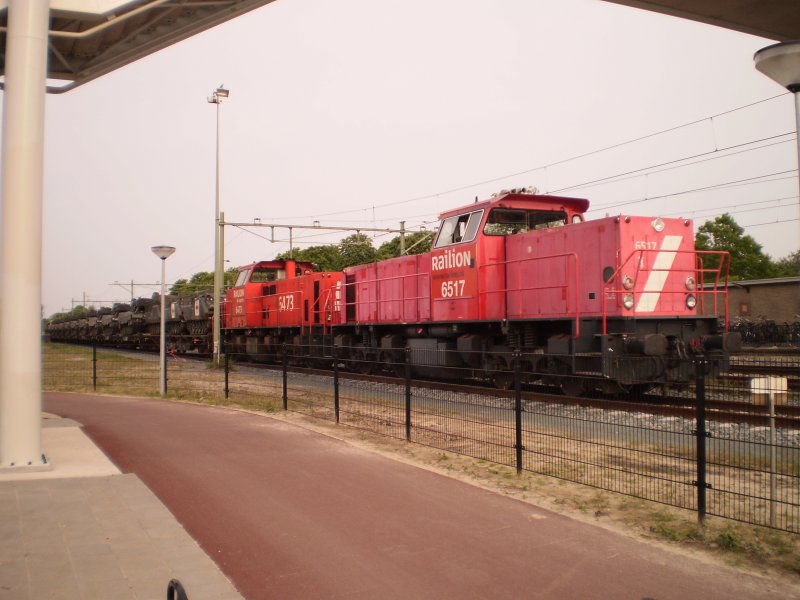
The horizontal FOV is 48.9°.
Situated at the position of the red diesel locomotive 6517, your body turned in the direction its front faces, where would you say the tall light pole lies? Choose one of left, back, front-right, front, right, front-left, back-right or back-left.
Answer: back

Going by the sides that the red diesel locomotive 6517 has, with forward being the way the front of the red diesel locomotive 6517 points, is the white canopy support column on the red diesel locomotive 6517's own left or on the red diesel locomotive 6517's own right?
on the red diesel locomotive 6517's own right

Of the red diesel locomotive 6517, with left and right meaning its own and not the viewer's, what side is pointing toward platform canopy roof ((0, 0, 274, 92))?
right

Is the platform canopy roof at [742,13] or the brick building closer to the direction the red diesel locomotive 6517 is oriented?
the platform canopy roof

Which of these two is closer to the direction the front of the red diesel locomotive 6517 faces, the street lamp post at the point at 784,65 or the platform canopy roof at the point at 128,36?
the street lamp post

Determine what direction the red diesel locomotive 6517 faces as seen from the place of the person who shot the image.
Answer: facing the viewer and to the right of the viewer

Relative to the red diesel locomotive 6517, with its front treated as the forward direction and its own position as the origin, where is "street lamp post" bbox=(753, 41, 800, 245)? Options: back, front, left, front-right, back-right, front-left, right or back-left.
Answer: front-right

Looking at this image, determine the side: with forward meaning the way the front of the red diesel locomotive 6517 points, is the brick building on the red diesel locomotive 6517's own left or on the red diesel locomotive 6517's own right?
on the red diesel locomotive 6517's own left

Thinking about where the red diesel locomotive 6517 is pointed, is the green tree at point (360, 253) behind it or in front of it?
behind

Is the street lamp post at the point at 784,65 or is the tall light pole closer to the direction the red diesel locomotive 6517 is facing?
the street lamp post
